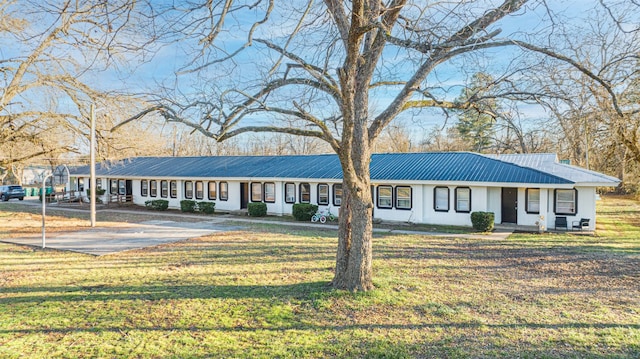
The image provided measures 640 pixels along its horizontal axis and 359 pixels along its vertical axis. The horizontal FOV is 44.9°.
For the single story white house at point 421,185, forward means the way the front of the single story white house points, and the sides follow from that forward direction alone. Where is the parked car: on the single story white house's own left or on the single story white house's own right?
on the single story white house's own right

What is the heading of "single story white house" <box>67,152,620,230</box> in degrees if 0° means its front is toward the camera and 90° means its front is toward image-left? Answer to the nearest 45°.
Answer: approximately 45°
